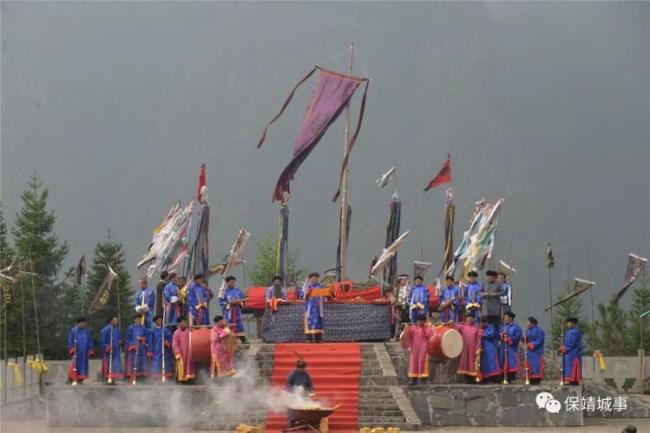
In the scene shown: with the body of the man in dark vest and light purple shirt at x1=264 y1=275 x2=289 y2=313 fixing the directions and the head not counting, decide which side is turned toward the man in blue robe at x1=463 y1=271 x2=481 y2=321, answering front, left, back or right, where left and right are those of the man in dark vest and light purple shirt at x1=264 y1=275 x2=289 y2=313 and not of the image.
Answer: left

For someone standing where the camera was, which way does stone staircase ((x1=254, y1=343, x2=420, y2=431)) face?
facing the viewer

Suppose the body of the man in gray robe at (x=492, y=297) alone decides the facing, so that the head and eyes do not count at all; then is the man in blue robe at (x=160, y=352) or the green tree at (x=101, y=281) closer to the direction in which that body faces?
the man in blue robe

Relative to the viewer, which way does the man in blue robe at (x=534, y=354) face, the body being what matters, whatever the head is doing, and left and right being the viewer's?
facing the viewer and to the left of the viewer

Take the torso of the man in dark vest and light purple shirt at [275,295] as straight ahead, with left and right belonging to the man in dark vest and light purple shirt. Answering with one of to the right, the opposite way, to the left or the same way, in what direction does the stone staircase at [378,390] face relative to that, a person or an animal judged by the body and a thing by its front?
the same way

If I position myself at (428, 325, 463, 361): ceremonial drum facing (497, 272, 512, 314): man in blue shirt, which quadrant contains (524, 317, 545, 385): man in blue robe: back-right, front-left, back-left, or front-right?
front-right

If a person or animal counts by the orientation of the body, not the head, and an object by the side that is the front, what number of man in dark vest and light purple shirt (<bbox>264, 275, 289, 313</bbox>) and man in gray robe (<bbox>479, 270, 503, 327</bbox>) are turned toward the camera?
2

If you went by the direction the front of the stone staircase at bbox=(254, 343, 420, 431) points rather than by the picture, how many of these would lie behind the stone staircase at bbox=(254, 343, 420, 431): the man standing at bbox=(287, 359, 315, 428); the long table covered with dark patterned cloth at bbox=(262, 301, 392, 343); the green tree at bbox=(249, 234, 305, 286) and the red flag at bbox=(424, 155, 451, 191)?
3

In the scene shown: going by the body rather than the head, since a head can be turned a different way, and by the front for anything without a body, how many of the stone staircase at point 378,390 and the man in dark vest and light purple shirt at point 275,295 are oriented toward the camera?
2

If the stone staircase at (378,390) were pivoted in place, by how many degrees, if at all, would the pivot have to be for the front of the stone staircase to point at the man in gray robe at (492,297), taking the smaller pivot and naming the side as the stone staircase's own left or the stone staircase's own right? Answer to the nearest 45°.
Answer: approximately 135° to the stone staircase's own left

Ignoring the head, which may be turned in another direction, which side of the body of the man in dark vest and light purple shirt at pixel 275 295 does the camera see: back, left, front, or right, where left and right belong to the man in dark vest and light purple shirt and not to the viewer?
front

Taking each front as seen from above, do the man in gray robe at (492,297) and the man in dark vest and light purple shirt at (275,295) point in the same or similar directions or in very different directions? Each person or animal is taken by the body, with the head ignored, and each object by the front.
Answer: same or similar directions
